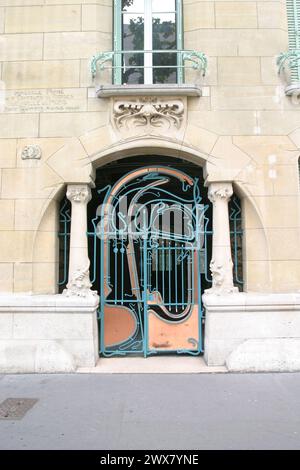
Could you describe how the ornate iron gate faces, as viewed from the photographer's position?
facing the viewer
